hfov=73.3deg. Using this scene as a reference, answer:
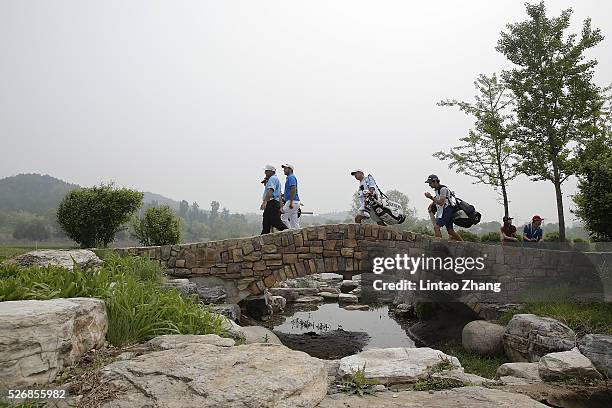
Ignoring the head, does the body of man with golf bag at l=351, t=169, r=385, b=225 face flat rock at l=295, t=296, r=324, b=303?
no

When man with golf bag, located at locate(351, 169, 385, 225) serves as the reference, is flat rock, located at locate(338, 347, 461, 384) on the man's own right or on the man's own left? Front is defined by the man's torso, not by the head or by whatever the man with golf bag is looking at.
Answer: on the man's own left

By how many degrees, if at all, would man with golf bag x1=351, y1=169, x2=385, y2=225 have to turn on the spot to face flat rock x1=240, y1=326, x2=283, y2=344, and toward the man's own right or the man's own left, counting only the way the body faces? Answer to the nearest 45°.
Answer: approximately 45° to the man's own left

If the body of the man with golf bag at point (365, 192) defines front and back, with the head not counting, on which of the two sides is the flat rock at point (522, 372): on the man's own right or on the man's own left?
on the man's own left

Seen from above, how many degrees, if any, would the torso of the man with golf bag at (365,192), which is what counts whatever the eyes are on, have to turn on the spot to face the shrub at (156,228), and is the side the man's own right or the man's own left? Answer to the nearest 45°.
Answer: approximately 45° to the man's own right

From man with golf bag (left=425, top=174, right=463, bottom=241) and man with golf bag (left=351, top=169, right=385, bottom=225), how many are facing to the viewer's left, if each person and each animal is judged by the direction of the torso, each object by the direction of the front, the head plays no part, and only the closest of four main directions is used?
2

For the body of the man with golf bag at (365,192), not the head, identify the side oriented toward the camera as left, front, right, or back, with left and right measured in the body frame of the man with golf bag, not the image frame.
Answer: left

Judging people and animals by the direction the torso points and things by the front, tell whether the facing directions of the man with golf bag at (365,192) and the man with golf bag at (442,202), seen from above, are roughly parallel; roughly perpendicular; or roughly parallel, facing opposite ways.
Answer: roughly parallel

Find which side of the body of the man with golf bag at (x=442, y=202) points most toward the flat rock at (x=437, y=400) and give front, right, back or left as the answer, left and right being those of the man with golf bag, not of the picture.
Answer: left

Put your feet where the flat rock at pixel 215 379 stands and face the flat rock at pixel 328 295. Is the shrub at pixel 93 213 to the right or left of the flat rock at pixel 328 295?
left

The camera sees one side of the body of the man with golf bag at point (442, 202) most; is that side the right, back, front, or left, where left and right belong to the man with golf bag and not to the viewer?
left

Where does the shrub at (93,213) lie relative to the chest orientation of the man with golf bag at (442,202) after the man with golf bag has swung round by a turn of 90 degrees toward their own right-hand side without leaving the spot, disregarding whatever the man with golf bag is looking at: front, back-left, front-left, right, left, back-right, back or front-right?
left

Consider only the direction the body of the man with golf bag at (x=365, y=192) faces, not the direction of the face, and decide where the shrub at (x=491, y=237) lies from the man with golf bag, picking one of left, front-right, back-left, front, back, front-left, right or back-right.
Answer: back-right

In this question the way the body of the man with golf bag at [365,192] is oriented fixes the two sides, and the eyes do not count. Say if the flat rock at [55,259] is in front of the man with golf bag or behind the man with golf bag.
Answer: in front

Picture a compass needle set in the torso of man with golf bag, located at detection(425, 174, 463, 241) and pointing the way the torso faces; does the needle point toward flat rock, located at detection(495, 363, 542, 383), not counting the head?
no
